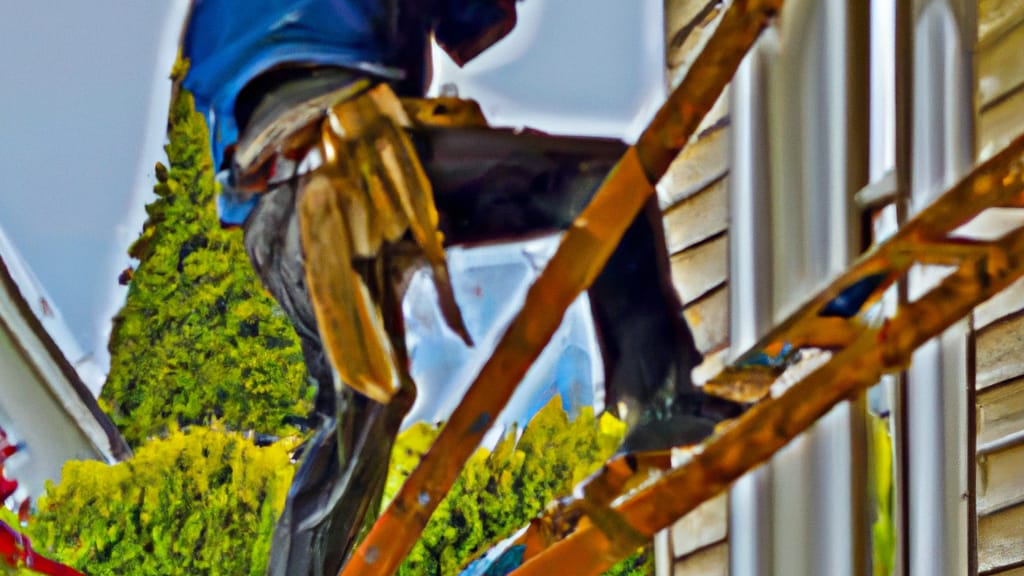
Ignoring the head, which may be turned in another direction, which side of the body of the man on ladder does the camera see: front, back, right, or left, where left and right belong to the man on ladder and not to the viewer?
right
